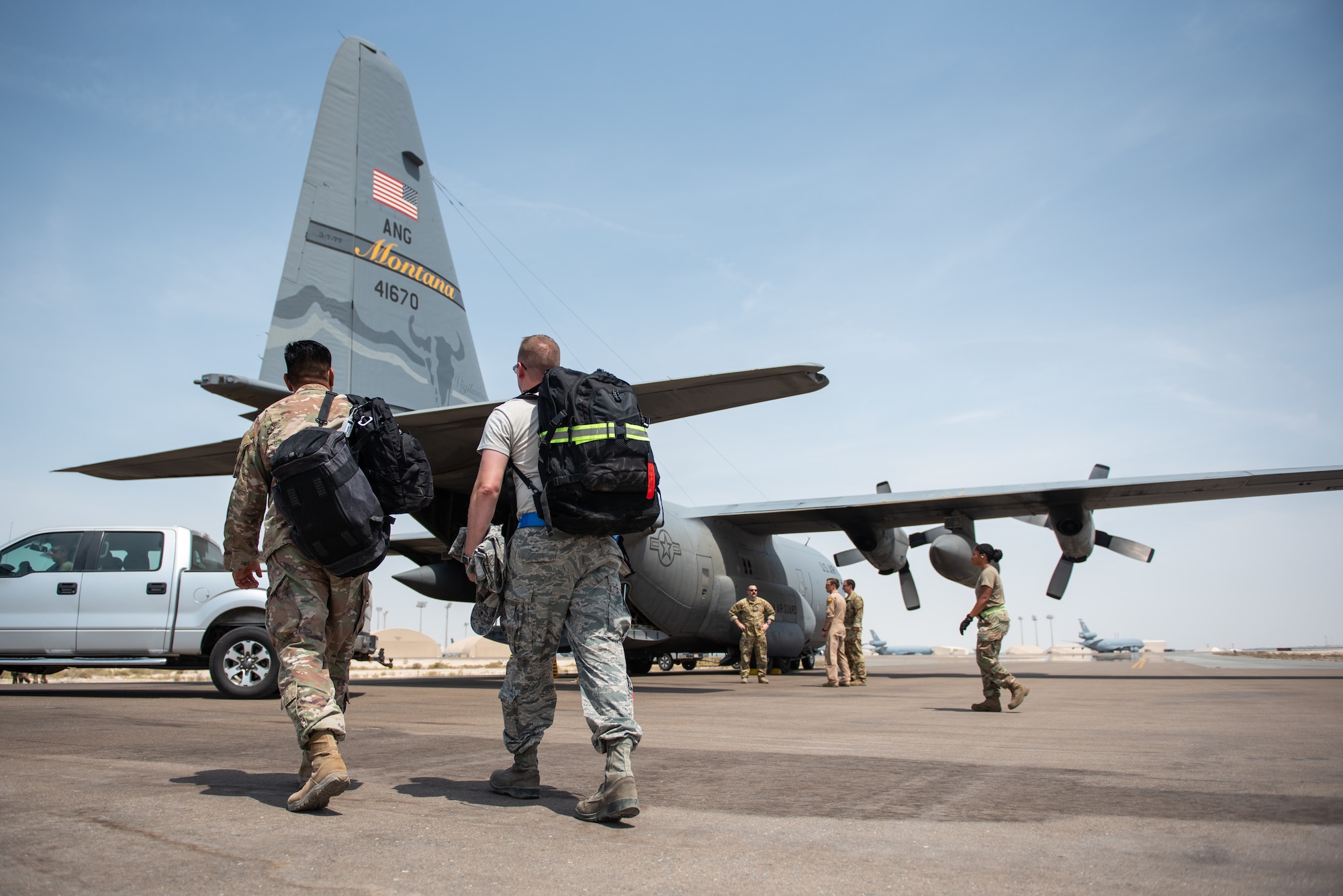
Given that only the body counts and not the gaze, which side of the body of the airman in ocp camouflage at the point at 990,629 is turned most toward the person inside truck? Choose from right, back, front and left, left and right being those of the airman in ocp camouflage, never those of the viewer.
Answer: front

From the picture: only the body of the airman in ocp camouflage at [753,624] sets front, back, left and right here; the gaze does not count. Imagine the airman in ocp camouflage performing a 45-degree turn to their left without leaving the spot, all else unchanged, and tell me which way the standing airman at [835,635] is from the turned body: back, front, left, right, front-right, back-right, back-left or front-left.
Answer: front

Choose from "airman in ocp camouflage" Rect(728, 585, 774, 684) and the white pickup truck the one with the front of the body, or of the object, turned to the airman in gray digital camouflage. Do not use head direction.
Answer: the airman in ocp camouflage

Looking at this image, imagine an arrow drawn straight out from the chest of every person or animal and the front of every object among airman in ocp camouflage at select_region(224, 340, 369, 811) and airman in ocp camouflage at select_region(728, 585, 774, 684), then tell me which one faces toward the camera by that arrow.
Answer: airman in ocp camouflage at select_region(728, 585, 774, 684)

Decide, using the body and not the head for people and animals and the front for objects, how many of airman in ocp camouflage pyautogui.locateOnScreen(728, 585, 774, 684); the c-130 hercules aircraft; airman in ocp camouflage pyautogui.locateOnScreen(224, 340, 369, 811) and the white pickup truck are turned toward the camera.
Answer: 1

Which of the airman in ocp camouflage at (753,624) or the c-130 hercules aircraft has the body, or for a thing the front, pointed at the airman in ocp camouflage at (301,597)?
the airman in ocp camouflage at (753,624)

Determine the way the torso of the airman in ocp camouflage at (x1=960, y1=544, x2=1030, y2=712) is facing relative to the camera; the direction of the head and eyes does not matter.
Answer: to the viewer's left

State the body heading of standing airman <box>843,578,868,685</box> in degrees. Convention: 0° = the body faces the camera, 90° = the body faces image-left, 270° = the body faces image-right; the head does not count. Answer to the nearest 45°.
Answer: approximately 90°

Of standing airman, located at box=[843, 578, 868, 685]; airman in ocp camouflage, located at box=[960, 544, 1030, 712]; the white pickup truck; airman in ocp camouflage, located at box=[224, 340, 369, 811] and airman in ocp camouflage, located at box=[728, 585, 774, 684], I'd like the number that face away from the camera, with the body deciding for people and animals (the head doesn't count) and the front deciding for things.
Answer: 1

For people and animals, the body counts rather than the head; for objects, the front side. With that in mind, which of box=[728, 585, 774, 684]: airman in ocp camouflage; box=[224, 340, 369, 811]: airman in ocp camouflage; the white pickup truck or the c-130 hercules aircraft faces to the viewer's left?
the white pickup truck

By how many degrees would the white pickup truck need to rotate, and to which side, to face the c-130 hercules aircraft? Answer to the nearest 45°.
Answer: approximately 180°

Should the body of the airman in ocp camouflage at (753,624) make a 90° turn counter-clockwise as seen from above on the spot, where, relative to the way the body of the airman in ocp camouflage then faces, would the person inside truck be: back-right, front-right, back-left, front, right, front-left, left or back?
back-right

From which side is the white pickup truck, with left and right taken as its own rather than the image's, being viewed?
left

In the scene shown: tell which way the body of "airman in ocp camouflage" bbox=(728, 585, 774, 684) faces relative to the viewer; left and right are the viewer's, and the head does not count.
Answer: facing the viewer

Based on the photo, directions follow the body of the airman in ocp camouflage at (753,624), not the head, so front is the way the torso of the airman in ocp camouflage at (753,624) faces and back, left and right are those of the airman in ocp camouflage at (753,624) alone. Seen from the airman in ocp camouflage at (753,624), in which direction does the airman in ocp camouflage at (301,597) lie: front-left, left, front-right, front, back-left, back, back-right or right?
front
